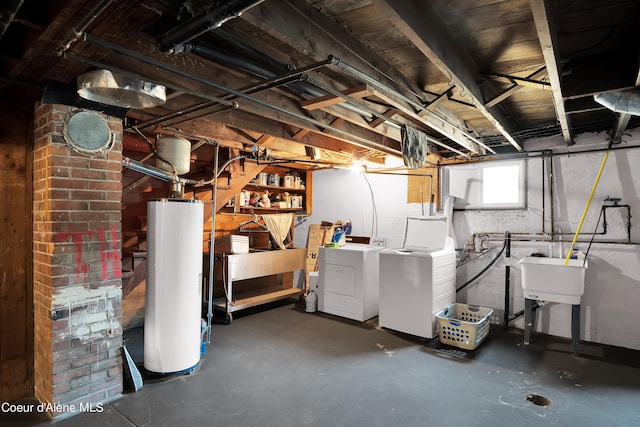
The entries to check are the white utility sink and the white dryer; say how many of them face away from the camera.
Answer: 0

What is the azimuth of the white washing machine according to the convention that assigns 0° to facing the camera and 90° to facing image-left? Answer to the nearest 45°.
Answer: approximately 45°

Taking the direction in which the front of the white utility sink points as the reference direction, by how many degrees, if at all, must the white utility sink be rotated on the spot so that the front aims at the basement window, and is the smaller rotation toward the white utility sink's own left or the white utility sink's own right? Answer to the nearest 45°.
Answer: approximately 135° to the white utility sink's own right

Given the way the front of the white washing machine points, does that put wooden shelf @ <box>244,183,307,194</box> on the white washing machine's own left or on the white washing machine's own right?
on the white washing machine's own right

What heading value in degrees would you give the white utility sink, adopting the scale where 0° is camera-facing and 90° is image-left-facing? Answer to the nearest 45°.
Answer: approximately 0°

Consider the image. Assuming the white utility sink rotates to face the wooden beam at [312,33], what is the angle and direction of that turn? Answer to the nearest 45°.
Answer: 0° — it already faces it

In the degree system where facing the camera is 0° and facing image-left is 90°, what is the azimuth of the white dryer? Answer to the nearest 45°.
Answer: approximately 45°

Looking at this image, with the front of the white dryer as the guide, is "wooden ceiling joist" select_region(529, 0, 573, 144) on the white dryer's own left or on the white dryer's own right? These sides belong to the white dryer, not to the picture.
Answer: on the white dryer's own left

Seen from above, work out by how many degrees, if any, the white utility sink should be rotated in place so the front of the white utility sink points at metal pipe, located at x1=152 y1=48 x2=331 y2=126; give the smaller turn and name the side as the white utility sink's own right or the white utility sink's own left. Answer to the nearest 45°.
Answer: approximately 45° to the white utility sink's own right

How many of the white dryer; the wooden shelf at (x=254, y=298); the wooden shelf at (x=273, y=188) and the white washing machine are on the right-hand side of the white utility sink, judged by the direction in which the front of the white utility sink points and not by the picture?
4

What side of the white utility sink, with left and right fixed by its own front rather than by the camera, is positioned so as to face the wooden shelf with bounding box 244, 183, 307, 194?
right

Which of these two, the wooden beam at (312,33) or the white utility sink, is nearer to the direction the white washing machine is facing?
the wooden beam

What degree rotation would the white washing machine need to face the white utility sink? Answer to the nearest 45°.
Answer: approximately 135° to its left

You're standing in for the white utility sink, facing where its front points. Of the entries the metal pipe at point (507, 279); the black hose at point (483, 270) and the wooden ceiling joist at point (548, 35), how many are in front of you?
1
